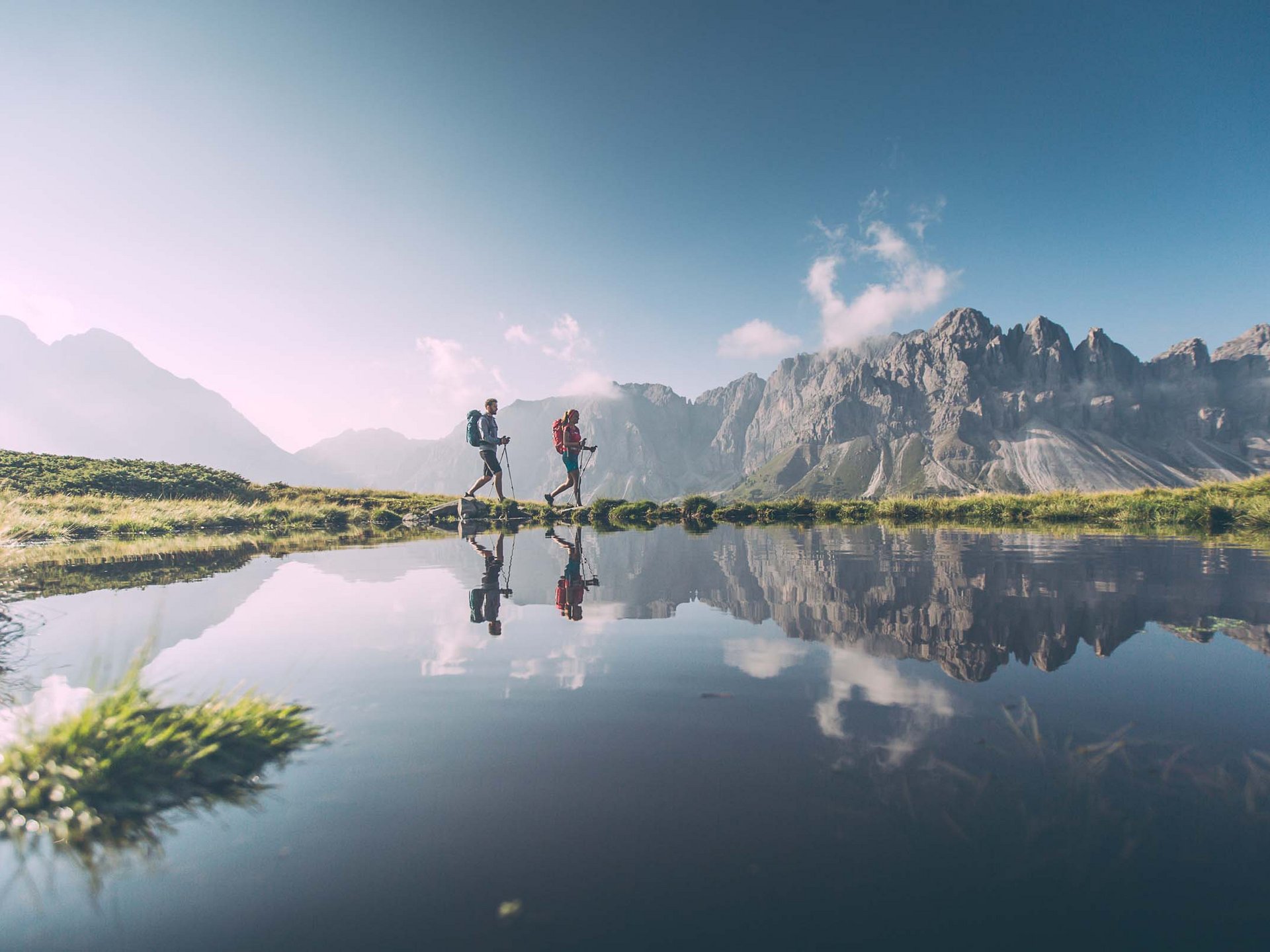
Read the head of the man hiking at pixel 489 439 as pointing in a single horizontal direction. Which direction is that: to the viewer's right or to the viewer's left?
to the viewer's right

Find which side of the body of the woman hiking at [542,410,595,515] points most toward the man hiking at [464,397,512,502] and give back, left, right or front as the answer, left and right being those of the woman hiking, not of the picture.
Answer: back

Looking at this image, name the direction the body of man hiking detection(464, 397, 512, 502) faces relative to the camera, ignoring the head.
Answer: to the viewer's right

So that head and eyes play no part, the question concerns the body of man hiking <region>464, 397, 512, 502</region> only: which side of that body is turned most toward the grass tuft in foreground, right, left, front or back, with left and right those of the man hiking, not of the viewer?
right

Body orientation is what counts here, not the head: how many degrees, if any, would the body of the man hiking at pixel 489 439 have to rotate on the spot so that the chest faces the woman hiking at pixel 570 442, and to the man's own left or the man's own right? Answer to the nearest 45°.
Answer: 0° — they already face them

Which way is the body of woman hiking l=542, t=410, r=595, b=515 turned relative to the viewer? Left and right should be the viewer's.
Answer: facing to the right of the viewer

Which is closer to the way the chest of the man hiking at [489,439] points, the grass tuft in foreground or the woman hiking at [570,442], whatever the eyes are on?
the woman hiking

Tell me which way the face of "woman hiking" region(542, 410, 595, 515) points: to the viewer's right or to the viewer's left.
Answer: to the viewer's right

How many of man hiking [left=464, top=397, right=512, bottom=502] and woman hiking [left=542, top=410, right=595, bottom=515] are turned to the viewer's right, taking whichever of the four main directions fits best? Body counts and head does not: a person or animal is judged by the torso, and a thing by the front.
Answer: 2

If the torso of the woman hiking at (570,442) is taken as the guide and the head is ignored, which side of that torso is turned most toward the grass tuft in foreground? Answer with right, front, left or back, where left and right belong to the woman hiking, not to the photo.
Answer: right
